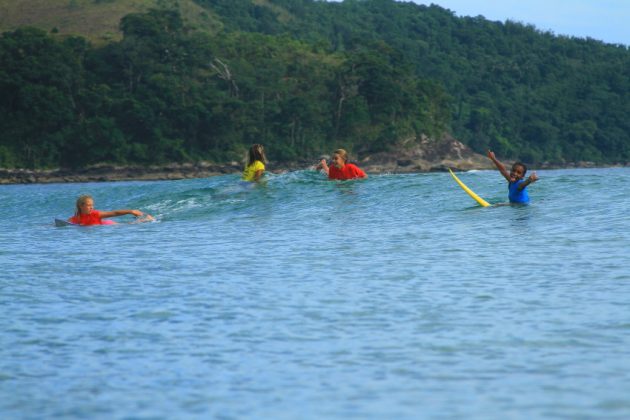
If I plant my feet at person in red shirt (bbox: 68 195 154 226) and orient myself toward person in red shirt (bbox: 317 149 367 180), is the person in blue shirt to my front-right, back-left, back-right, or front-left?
front-right

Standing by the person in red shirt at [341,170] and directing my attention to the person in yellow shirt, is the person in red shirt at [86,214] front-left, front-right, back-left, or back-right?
front-left

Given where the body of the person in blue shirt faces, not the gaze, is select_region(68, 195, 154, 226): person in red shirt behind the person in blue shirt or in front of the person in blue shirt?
in front

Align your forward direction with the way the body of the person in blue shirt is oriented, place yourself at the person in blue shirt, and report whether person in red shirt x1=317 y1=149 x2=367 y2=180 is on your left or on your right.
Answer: on your right

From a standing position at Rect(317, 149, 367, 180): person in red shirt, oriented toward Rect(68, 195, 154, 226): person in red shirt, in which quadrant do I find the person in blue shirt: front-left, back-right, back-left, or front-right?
front-left

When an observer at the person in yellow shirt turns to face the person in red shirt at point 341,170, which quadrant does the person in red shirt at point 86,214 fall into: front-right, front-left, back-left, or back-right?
back-right

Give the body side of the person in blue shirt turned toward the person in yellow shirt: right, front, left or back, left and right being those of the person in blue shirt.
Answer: right

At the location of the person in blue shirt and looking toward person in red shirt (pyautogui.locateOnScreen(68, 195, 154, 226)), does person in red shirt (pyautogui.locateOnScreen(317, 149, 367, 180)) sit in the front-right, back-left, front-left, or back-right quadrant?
front-right
